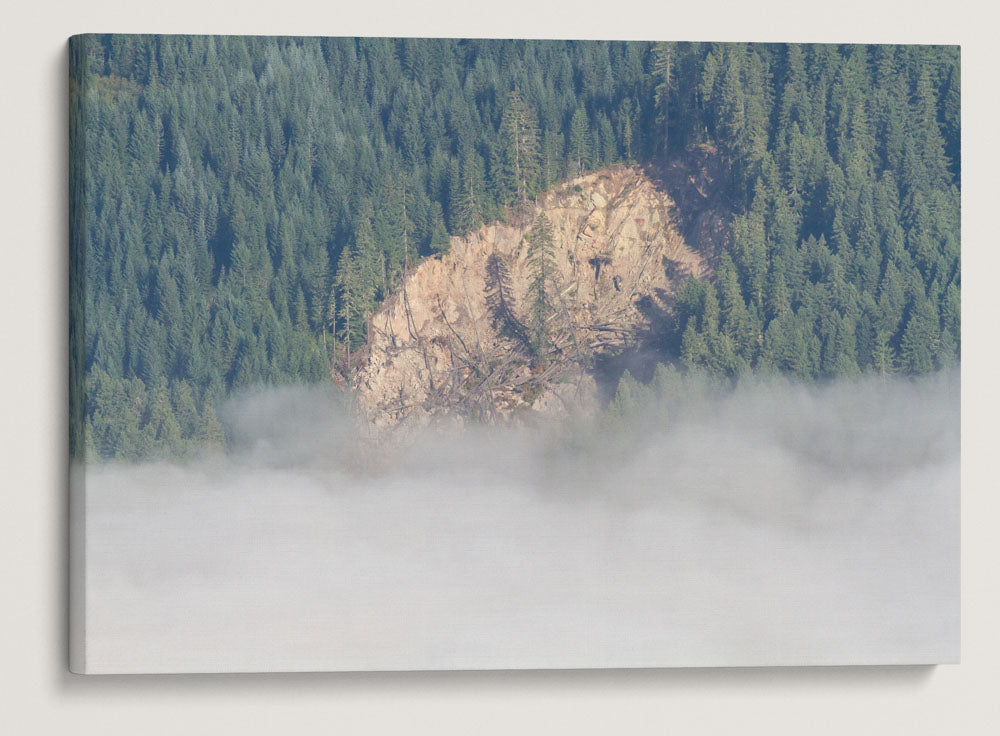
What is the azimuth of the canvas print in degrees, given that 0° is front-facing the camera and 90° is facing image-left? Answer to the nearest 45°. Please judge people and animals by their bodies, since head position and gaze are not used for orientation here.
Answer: approximately 0°
